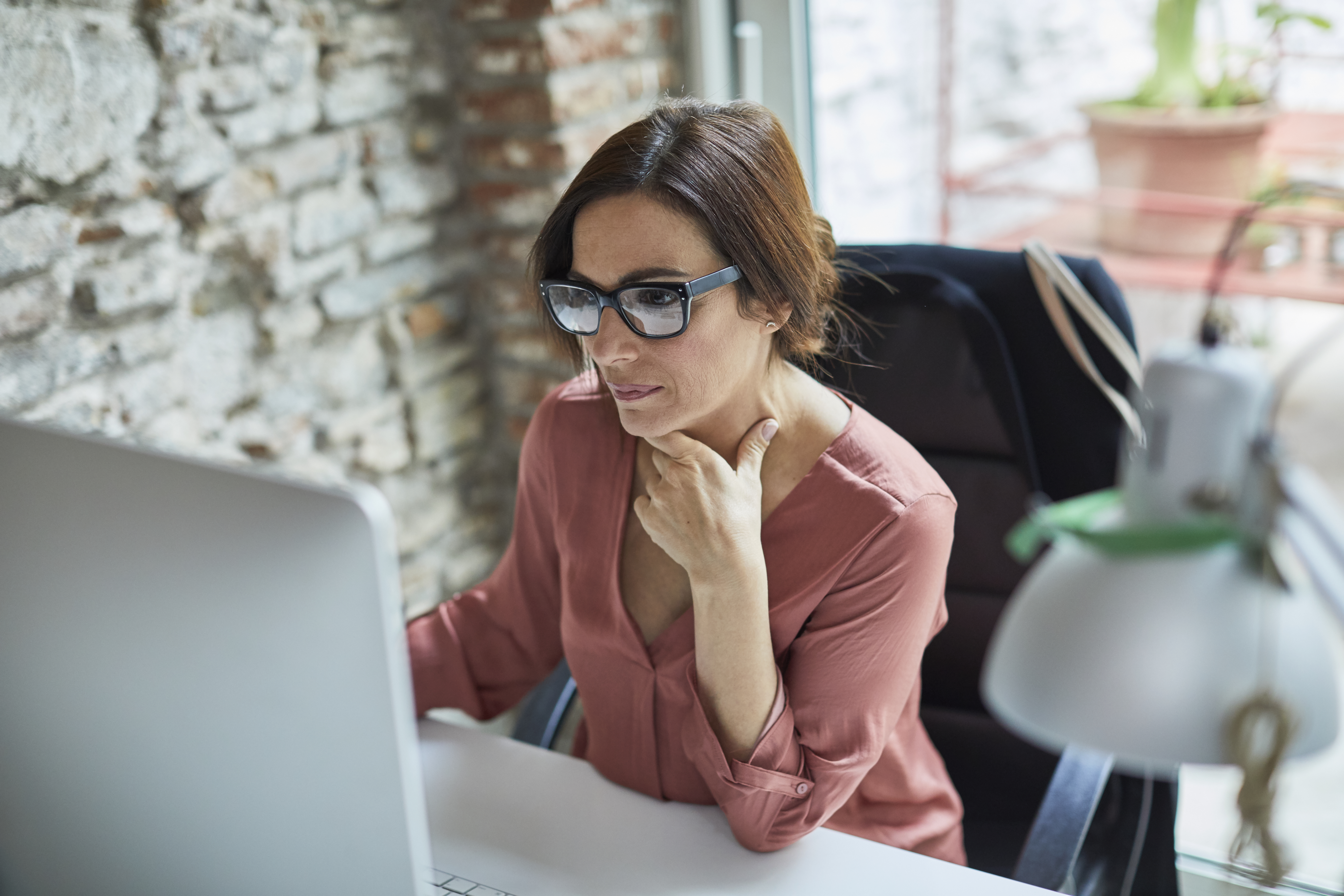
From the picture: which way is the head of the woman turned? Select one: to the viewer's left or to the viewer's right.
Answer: to the viewer's left

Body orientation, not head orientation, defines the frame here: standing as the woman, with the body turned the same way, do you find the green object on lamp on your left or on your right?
on your left

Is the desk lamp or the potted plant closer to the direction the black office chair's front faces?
the desk lamp

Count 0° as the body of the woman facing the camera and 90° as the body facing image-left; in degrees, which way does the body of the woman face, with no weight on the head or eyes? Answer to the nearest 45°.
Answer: approximately 45°

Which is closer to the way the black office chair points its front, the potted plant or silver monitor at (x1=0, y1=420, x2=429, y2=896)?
the silver monitor
